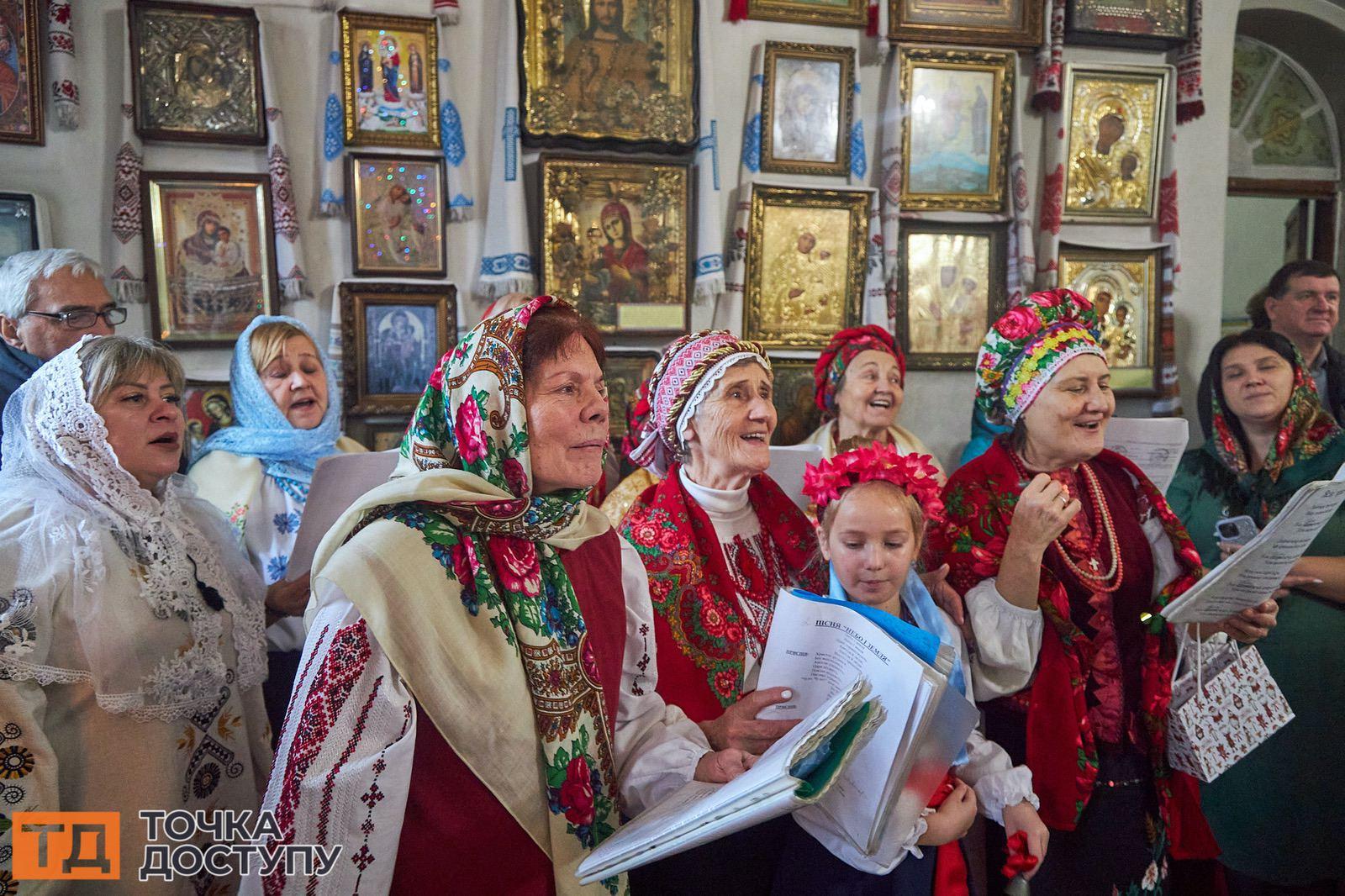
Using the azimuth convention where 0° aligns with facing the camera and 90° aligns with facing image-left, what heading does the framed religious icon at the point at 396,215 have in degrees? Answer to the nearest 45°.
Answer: approximately 0°

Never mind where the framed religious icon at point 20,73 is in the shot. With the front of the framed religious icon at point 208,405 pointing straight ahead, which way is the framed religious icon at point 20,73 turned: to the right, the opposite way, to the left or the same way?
the same way

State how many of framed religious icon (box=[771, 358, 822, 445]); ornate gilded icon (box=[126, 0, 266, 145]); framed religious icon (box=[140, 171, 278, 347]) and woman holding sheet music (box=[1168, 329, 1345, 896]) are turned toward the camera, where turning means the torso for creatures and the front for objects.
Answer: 4

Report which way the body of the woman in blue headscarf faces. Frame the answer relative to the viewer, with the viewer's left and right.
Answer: facing the viewer and to the right of the viewer

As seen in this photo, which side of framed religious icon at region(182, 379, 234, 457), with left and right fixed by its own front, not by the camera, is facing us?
front

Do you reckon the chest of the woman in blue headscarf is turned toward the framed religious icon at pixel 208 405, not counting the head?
no

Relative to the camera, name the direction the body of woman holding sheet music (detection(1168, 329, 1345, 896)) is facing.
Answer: toward the camera

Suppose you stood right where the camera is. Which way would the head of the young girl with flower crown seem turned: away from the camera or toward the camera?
toward the camera

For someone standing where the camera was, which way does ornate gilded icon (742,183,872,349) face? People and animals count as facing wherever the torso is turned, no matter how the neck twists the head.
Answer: facing the viewer

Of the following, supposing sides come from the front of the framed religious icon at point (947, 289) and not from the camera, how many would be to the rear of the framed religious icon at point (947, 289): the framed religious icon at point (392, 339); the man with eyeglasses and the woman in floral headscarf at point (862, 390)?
0

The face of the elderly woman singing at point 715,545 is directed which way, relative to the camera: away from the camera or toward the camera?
toward the camera

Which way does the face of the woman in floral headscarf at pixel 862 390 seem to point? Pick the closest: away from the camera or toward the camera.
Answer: toward the camera

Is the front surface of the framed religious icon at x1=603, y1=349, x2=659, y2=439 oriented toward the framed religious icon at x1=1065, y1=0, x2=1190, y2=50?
no

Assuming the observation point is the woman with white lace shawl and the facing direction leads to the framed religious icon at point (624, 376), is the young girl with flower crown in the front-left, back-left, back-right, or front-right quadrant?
front-right

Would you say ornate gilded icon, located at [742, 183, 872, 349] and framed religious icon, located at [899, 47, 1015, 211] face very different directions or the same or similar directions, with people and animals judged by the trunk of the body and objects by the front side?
same or similar directions
